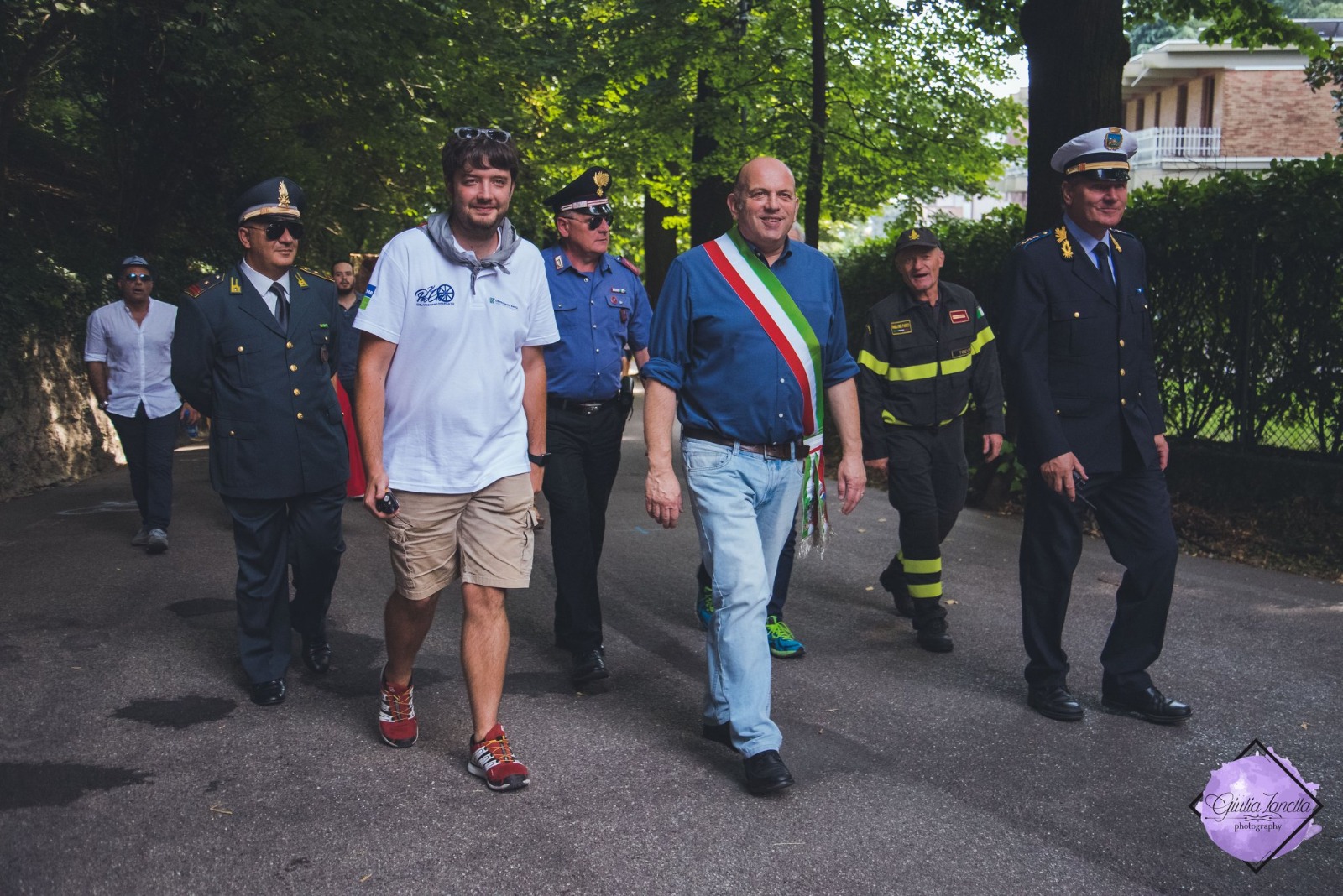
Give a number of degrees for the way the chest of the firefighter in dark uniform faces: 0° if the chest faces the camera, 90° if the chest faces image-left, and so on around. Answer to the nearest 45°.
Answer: approximately 0°

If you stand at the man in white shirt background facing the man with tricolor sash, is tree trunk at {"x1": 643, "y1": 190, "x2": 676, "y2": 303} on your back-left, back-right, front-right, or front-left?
back-left

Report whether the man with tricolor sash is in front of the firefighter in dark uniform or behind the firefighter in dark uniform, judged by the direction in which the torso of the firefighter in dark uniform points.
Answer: in front

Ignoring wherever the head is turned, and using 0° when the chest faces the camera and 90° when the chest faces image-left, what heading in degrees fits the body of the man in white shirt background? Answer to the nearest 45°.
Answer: approximately 0°

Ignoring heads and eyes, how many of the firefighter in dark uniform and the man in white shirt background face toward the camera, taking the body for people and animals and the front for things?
2

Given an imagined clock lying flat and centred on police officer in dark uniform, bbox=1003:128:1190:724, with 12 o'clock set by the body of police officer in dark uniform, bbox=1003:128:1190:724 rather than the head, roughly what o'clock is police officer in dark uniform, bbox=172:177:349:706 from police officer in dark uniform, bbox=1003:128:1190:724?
police officer in dark uniform, bbox=172:177:349:706 is roughly at 4 o'clock from police officer in dark uniform, bbox=1003:128:1190:724.

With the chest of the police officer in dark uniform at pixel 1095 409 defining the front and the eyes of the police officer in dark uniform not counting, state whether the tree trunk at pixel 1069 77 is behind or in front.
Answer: behind

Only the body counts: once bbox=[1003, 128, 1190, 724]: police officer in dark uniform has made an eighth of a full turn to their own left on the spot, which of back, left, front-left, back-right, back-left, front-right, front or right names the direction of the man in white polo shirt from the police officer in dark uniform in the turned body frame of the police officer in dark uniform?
back-right

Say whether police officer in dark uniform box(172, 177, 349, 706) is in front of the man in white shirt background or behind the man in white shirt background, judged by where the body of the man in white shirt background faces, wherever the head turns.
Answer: in front

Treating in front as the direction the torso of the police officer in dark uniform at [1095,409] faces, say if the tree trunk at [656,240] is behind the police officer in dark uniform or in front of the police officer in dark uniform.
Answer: behind

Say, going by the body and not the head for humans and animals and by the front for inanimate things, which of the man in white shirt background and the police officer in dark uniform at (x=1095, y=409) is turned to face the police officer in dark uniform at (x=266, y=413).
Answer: the man in white shirt background

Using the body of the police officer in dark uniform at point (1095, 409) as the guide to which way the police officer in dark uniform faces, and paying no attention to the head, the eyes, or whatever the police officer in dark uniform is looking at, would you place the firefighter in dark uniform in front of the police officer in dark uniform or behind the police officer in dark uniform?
behind

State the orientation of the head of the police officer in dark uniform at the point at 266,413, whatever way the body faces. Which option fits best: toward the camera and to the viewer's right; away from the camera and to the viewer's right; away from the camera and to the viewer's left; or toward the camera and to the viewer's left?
toward the camera and to the viewer's right
